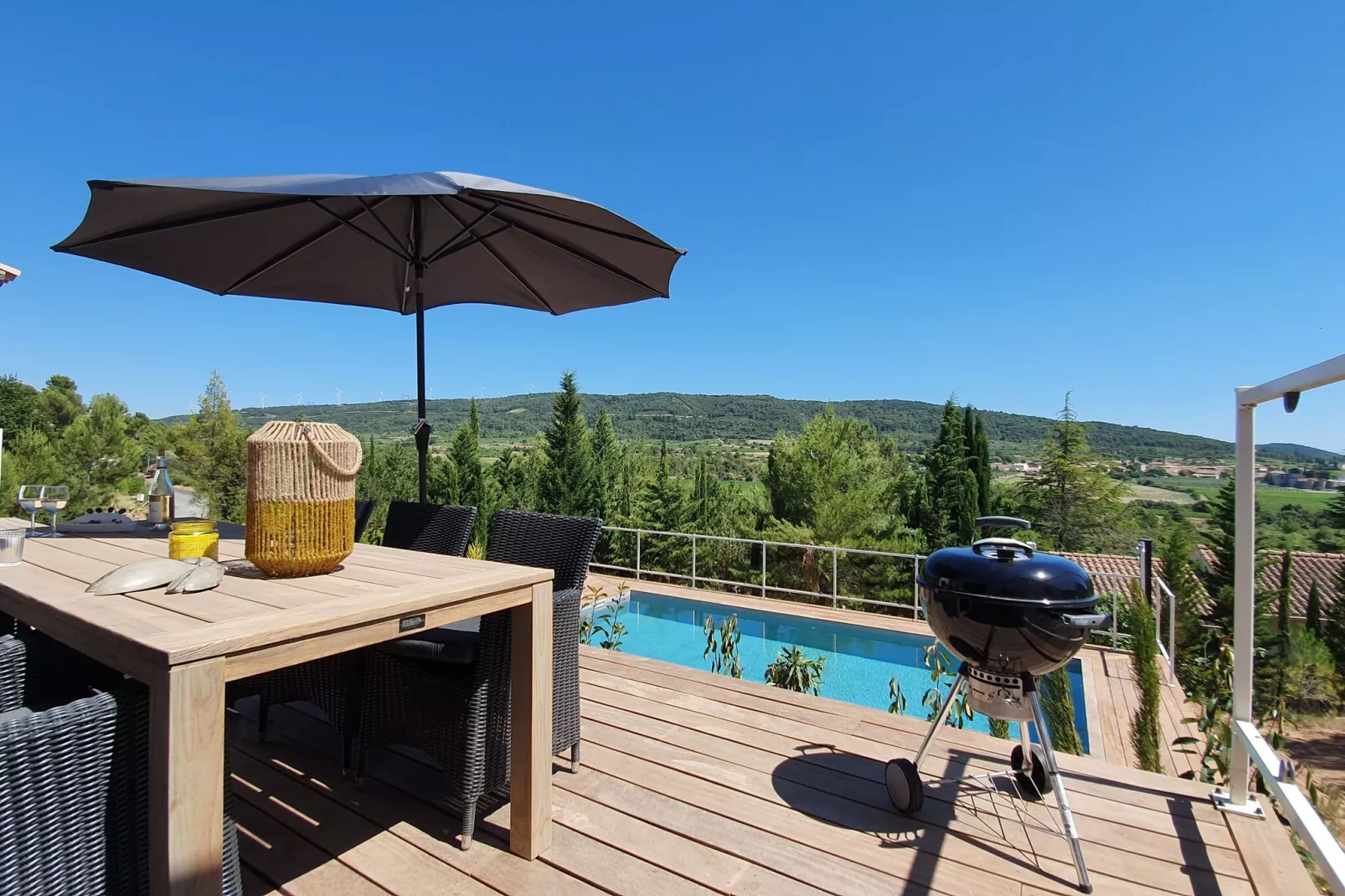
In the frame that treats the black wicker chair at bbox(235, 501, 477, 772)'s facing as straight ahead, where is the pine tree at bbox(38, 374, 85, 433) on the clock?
The pine tree is roughly at 4 o'clock from the black wicker chair.

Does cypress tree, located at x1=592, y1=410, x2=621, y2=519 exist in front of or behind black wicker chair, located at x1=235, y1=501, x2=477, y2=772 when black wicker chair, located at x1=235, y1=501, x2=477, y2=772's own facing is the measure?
behind

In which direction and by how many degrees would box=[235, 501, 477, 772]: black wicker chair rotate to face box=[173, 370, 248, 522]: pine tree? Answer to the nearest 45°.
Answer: approximately 135° to its right

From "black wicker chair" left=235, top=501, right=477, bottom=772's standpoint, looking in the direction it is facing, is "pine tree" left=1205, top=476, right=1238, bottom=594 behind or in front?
behind

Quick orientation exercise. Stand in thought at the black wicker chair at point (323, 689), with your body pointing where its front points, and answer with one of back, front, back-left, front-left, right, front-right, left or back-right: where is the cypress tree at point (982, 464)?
back

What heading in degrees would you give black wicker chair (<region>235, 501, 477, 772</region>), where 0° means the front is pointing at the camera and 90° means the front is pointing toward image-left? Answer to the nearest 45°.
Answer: approximately 45°

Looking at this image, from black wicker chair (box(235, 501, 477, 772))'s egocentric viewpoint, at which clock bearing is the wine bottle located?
The wine bottle is roughly at 3 o'clock from the black wicker chair.

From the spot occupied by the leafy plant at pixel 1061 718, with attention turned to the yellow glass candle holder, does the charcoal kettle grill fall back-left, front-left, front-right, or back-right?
front-left

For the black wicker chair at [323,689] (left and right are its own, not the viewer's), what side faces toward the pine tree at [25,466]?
right

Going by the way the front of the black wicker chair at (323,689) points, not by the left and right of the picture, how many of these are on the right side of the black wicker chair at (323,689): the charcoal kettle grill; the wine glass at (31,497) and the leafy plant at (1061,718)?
1

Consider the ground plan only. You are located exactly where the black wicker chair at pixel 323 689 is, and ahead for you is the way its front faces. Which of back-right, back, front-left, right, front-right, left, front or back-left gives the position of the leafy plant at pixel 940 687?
back-left

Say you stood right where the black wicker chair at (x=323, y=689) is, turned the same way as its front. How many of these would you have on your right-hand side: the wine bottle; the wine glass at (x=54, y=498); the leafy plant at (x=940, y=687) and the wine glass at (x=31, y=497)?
3
